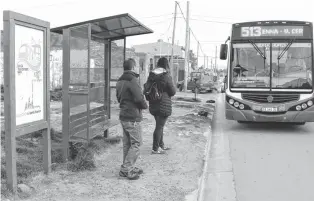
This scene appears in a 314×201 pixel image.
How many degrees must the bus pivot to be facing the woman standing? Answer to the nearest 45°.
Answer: approximately 45° to its right

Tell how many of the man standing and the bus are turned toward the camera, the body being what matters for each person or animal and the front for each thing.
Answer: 1

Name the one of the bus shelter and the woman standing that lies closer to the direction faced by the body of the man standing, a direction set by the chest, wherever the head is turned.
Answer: the woman standing

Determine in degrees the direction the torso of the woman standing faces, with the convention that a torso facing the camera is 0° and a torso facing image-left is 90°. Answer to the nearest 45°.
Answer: approximately 225°

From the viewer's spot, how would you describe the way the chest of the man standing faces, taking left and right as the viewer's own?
facing away from the viewer and to the right of the viewer

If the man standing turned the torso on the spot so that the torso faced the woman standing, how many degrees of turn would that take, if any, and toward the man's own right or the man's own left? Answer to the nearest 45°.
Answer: approximately 45° to the man's own left

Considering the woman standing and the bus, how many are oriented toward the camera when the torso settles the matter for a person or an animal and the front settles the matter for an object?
1

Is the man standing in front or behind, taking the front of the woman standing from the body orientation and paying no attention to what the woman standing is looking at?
behind

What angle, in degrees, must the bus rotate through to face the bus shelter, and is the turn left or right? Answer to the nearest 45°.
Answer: approximately 45° to its right

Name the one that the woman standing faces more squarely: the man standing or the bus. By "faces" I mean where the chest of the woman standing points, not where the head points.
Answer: the bus
